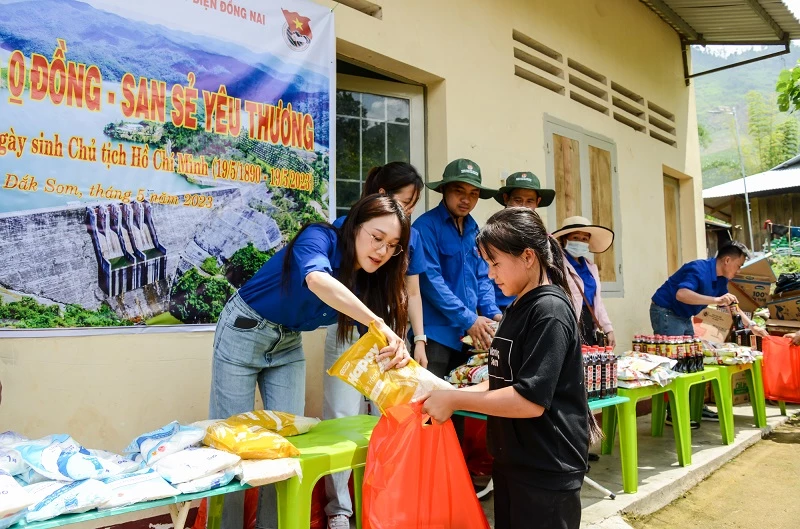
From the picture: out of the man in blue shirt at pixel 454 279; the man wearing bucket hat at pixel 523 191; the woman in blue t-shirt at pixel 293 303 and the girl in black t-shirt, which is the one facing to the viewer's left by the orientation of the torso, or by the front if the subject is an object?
the girl in black t-shirt

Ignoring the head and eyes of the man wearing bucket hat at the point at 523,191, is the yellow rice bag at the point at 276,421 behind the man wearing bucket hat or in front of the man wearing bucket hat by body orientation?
in front

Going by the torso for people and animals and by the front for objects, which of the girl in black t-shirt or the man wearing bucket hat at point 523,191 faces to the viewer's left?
the girl in black t-shirt

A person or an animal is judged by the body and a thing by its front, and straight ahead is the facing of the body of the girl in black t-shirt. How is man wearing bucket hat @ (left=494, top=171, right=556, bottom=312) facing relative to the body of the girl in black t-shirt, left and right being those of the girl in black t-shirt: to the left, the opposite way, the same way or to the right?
to the left

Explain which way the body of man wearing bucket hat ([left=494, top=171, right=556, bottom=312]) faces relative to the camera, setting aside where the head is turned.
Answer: toward the camera

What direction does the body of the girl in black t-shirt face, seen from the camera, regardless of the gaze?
to the viewer's left

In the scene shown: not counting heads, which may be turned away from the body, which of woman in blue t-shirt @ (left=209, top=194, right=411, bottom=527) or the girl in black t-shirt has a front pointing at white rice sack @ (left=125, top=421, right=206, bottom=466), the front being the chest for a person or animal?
the girl in black t-shirt

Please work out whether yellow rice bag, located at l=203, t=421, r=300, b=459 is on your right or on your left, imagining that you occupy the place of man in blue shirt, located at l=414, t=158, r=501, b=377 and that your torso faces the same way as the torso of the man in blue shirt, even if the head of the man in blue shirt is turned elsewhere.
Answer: on your right

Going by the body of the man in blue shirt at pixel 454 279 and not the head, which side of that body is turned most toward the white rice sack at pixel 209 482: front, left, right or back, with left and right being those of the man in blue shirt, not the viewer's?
right

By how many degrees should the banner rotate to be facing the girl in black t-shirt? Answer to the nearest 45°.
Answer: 0° — it already faces them

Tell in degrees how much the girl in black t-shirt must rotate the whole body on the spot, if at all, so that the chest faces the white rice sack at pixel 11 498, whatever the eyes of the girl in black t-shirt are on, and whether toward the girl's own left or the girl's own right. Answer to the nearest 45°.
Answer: approximately 45° to the girl's own left

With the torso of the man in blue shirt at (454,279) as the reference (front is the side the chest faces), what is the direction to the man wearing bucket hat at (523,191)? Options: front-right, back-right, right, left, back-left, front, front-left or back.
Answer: left

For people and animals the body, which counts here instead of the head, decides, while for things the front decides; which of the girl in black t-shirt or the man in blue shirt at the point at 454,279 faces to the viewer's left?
the girl in black t-shirt

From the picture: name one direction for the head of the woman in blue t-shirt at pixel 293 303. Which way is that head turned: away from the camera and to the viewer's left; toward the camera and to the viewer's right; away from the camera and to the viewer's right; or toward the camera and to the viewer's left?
toward the camera and to the viewer's right

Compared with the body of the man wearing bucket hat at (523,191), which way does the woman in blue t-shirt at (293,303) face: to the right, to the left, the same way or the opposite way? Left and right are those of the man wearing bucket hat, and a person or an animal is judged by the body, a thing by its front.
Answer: to the left

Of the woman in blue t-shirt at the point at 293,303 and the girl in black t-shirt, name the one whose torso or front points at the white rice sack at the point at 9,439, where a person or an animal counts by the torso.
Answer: the girl in black t-shirt

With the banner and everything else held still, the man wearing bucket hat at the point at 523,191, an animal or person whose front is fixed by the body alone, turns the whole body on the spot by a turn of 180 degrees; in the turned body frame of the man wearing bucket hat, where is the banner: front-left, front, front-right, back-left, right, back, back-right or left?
back-left
